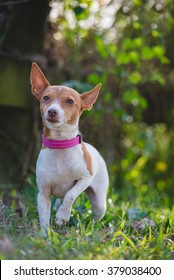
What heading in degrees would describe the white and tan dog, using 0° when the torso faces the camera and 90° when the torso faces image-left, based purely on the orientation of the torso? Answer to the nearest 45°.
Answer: approximately 45°
